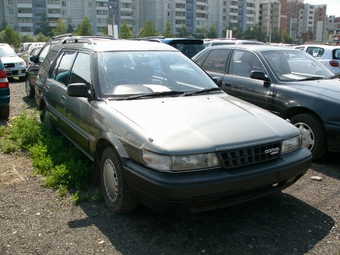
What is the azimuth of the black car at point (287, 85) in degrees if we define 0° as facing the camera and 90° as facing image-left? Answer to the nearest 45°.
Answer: approximately 315°

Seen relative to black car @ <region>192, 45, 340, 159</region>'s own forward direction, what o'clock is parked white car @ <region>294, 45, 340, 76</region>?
The parked white car is roughly at 8 o'clock from the black car.

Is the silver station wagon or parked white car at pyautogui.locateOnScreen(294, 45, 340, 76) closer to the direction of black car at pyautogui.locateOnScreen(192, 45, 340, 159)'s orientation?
the silver station wagon

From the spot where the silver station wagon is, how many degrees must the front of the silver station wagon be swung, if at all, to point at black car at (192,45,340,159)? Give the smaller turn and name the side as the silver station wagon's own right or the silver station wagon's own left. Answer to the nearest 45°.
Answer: approximately 90° to the silver station wagon's own left

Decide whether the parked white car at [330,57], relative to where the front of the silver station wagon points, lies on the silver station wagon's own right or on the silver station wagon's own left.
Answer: on the silver station wagon's own left
